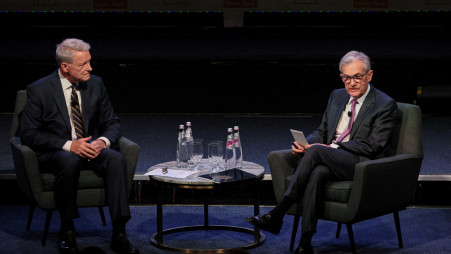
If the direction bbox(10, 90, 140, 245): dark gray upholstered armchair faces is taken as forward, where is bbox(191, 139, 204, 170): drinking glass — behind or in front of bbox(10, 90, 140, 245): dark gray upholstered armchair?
in front

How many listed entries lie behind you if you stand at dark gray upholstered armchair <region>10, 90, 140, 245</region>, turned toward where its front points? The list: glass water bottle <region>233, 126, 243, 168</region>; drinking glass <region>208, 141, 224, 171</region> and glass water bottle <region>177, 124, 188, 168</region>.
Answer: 0

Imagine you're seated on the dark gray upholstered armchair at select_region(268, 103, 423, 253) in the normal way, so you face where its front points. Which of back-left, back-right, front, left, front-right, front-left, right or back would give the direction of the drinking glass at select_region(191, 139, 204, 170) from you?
front-right

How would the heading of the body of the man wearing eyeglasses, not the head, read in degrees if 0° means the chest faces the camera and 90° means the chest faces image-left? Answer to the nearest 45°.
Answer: approximately 45°

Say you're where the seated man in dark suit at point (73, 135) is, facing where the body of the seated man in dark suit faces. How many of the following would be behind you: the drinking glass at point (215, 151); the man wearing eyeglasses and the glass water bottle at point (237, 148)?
0

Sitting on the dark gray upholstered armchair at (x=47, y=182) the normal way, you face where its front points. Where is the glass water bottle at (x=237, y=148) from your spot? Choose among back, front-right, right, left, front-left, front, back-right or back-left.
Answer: front-left

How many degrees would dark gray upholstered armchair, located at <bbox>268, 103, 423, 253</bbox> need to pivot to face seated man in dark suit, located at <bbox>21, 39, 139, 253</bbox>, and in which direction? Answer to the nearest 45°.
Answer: approximately 45° to its right

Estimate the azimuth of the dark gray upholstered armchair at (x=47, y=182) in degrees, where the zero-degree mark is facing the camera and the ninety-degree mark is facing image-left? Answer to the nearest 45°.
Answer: approximately 315°

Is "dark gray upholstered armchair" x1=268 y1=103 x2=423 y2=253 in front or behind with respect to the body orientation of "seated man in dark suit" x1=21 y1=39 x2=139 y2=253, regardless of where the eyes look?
in front

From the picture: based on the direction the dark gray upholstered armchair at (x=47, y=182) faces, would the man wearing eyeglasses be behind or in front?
in front

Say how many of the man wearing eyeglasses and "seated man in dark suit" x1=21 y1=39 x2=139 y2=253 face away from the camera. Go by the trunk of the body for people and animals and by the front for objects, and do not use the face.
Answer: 0

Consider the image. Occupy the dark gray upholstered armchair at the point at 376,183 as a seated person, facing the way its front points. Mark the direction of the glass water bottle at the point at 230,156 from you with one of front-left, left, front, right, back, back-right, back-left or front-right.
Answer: front-right

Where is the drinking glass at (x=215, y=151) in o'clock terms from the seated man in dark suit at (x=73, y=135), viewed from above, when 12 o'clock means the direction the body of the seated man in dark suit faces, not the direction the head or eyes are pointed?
The drinking glass is roughly at 11 o'clock from the seated man in dark suit.

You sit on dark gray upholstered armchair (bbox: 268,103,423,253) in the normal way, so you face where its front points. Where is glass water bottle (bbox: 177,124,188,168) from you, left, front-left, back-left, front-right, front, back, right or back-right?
front-right

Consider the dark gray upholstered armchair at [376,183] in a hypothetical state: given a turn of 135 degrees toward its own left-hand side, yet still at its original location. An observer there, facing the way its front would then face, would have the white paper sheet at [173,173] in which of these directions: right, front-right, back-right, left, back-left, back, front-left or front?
back

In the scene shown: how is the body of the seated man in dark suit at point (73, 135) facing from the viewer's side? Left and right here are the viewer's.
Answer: facing the viewer and to the right of the viewer

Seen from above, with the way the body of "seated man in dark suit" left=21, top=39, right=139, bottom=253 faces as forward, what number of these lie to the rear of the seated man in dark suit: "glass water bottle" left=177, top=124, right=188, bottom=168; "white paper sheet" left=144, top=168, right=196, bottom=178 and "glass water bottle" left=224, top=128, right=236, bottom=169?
0

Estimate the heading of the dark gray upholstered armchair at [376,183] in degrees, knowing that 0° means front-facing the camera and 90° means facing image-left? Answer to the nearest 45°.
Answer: approximately 45°

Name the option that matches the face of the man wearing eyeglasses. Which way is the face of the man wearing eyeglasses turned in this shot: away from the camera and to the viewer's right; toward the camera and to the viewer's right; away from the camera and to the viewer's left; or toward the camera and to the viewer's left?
toward the camera and to the viewer's left

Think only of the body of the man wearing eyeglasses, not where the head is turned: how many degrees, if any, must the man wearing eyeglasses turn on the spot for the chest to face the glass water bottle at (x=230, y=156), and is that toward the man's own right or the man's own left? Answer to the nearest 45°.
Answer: approximately 45° to the man's own right
